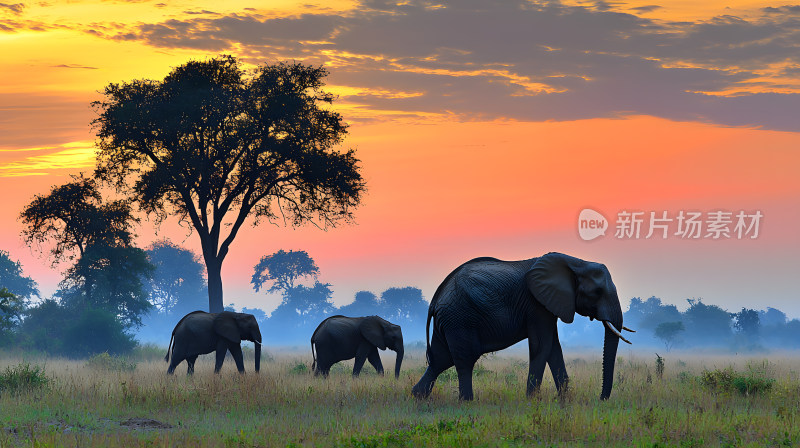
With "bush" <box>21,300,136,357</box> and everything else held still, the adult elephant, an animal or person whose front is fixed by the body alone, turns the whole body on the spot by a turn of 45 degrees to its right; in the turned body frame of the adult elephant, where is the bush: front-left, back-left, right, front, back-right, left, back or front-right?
back

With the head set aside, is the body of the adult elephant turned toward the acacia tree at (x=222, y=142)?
no

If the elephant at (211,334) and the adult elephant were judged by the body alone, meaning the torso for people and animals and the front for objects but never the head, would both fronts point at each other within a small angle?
no

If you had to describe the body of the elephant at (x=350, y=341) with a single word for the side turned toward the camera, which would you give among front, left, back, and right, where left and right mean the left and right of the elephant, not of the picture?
right

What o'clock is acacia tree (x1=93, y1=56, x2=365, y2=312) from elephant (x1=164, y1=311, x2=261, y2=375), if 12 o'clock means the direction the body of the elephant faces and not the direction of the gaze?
The acacia tree is roughly at 9 o'clock from the elephant.

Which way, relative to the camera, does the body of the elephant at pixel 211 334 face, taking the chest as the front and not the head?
to the viewer's right

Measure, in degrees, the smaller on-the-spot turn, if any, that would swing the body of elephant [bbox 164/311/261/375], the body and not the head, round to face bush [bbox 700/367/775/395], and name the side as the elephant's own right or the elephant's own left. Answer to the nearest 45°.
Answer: approximately 45° to the elephant's own right

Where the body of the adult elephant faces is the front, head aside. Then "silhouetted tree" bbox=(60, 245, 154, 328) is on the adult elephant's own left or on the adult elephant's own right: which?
on the adult elephant's own left

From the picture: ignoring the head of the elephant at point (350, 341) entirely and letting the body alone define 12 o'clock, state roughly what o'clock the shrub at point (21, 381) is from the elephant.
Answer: The shrub is roughly at 5 o'clock from the elephant.

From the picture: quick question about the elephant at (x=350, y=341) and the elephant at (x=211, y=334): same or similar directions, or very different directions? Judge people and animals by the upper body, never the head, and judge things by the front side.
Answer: same or similar directions

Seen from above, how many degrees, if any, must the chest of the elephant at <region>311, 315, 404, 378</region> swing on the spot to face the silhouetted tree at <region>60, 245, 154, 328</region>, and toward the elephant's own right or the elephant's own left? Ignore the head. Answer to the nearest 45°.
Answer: approximately 135° to the elephant's own left

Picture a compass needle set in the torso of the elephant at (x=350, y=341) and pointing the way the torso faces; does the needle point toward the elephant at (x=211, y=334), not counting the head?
no

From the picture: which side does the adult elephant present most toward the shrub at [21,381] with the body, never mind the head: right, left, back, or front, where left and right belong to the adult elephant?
back

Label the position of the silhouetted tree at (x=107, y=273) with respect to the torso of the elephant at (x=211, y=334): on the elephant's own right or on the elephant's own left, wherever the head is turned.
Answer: on the elephant's own left

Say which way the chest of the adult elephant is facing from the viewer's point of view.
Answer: to the viewer's right

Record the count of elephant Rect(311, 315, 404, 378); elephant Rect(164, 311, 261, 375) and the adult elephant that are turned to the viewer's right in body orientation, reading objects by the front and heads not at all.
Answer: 3

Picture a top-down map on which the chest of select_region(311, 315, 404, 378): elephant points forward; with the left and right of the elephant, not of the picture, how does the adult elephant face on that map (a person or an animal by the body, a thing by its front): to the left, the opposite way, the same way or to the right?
the same way

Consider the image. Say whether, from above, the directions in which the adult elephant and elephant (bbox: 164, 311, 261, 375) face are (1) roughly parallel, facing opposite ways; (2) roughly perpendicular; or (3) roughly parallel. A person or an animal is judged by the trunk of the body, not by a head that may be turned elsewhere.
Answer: roughly parallel
